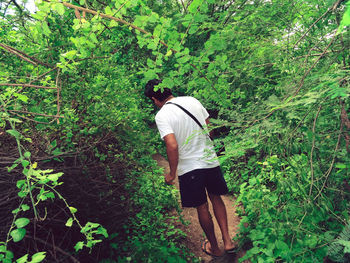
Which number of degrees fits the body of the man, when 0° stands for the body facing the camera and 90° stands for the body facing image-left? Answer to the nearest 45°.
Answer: approximately 135°

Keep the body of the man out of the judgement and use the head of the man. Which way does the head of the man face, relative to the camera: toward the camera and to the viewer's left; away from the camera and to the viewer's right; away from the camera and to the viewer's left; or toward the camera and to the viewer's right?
away from the camera and to the viewer's left
